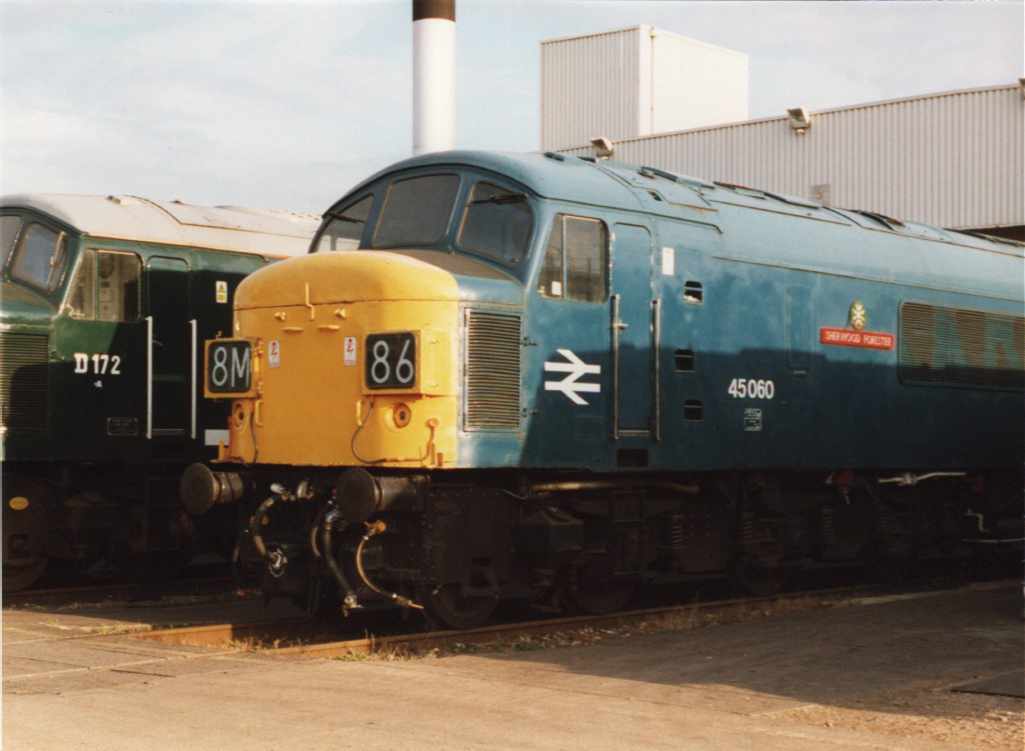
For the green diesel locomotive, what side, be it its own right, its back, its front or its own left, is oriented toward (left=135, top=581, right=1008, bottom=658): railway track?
left

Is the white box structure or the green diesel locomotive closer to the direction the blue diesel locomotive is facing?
the green diesel locomotive

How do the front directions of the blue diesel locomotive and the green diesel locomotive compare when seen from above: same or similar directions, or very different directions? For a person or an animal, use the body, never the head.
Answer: same or similar directions

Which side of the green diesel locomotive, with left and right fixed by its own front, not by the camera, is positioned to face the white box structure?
back

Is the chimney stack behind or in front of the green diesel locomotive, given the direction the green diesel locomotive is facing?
behind

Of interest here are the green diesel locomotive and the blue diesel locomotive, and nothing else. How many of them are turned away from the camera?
0

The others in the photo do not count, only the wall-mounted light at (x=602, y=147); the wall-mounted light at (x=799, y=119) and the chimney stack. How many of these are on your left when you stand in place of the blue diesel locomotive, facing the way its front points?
0

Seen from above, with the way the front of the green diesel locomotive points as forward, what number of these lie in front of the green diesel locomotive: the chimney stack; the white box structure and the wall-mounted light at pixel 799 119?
0

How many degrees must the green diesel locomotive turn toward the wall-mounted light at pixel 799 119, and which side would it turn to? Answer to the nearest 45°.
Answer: approximately 180°

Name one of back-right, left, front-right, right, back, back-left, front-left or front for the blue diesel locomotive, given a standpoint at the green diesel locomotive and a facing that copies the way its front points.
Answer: left

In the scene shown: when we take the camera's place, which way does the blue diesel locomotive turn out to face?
facing the viewer and to the left of the viewer

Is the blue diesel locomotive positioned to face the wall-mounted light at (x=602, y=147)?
no

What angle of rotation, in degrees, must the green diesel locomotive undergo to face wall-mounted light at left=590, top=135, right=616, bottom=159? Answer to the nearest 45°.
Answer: approximately 180°

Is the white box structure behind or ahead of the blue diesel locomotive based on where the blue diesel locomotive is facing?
behind

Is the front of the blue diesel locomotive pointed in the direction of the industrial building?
no

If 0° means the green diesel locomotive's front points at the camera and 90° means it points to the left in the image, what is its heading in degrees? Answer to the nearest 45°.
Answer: approximately 45°

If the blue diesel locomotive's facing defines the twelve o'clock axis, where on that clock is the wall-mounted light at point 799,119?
The wall-mounted light is roughly at 5 o'clock from the blue diesel locomotive.

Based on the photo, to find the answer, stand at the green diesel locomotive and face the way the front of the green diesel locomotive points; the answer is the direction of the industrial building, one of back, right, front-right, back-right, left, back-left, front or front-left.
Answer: back
